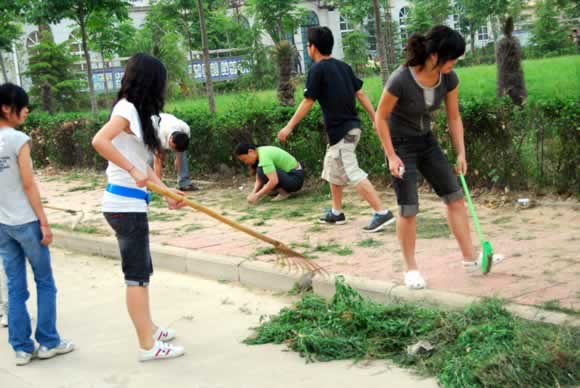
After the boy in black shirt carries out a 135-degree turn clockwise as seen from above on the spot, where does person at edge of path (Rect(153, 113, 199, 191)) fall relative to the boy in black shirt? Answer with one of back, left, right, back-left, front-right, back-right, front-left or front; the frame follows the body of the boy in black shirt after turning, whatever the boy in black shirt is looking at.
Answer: back-left

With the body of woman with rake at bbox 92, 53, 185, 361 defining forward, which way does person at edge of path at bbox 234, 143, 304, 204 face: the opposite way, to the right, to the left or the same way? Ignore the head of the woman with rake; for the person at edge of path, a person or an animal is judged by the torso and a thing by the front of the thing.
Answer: the opposite way

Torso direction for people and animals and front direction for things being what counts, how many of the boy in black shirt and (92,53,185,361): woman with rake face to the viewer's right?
1

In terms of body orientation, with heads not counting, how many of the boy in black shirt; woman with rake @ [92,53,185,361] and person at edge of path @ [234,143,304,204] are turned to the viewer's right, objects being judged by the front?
1

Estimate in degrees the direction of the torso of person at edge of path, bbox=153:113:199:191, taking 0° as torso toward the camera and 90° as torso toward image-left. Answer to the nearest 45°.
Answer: approximately 315°

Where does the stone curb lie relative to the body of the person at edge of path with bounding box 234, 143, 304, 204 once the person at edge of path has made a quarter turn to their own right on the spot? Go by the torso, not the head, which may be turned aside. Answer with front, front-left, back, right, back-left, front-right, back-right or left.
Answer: back

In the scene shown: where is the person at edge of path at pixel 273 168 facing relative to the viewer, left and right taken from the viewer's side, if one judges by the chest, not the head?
facing to the left of the viewer

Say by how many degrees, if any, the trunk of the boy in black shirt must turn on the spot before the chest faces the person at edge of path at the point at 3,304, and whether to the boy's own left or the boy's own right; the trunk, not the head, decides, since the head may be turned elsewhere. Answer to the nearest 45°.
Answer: approximately 90° to the boy's own left

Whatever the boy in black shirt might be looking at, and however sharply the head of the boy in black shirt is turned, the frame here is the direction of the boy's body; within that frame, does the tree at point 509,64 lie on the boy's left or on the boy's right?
on the boy's right

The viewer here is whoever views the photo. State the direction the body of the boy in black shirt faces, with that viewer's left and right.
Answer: facing away from the viewer and to the left of the viewer

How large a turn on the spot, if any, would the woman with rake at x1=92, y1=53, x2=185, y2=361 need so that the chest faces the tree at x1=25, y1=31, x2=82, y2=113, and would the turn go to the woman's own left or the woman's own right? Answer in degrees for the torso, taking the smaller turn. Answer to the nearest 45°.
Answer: approximately 90° to the woman's own left

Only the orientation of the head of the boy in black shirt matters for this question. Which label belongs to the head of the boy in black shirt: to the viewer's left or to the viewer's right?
to the viewer's left

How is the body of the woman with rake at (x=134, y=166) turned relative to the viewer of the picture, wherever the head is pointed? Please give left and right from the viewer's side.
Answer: facing to the right of the viewer

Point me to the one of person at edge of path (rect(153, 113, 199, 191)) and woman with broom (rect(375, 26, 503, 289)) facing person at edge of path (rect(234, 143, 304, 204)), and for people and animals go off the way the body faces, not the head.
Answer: person at edge of path (rect(153, 113, 199, 191))

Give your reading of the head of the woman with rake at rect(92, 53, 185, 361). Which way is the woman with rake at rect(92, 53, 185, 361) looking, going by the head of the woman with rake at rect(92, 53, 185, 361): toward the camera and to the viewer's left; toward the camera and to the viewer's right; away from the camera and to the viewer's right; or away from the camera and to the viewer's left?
away from the camera and to the viewer's right

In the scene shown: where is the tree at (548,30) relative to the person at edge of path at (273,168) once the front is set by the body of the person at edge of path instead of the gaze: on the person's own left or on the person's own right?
on the person's own right
